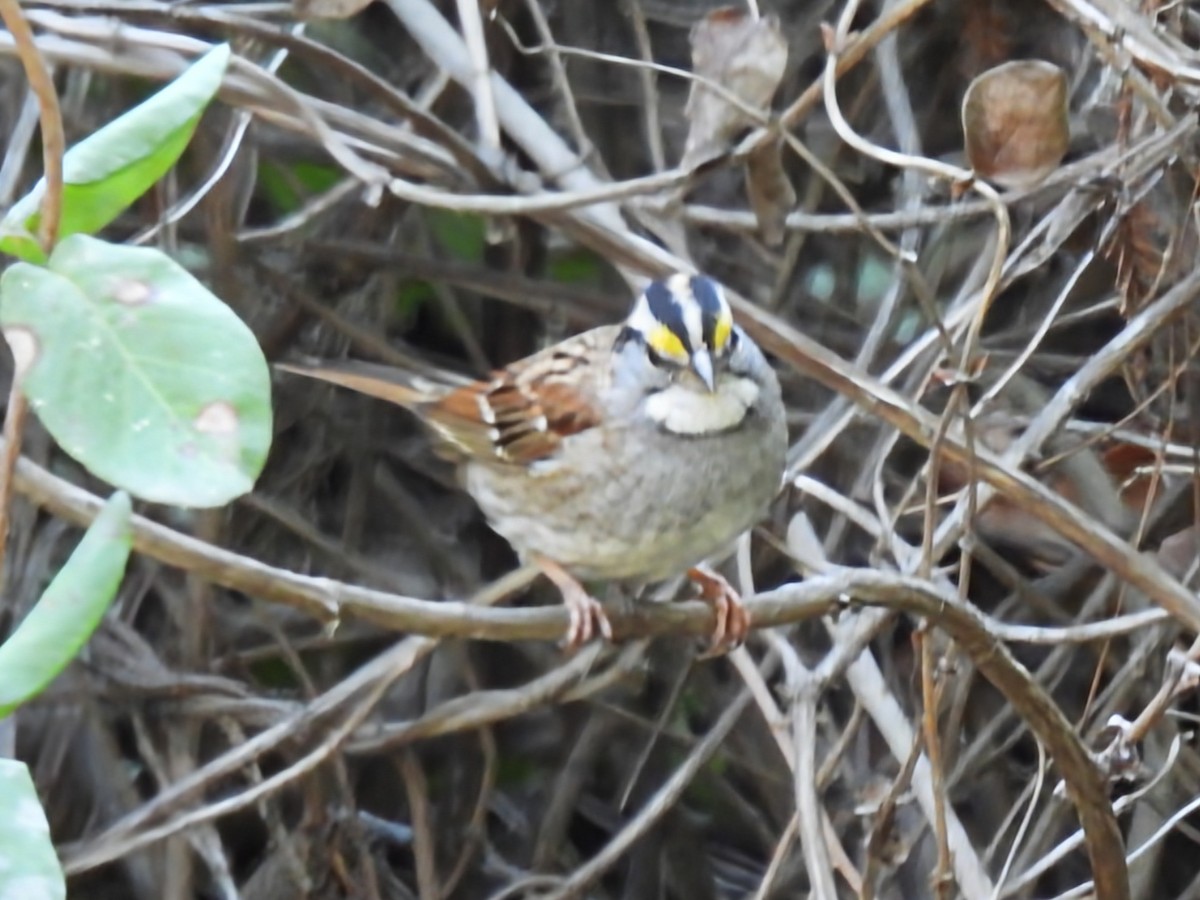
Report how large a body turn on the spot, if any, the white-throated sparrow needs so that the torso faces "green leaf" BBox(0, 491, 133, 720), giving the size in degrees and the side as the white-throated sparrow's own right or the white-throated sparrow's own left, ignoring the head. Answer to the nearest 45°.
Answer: approximately 135° to the white-throated sparrow's own right

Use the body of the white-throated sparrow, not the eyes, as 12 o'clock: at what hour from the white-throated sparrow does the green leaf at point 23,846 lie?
The green leaf is roughly at 2 o'clock from the white-throated sparrow.

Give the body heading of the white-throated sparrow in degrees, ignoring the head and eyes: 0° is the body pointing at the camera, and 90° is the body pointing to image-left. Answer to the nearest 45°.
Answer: approximately 315°
